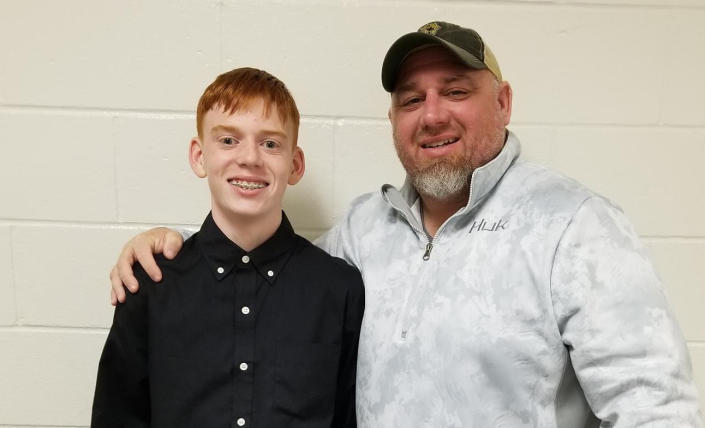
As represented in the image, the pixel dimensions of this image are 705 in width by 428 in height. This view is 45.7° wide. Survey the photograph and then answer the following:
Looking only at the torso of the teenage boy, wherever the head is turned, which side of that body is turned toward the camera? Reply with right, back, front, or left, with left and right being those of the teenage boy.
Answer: front

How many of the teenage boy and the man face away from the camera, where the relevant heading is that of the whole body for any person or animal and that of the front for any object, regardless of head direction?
0

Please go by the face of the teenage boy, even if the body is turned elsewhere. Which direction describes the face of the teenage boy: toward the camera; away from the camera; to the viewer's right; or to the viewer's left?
toward the camera

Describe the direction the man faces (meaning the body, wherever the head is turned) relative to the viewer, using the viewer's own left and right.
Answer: facing the viewer and to the left of the viewer
